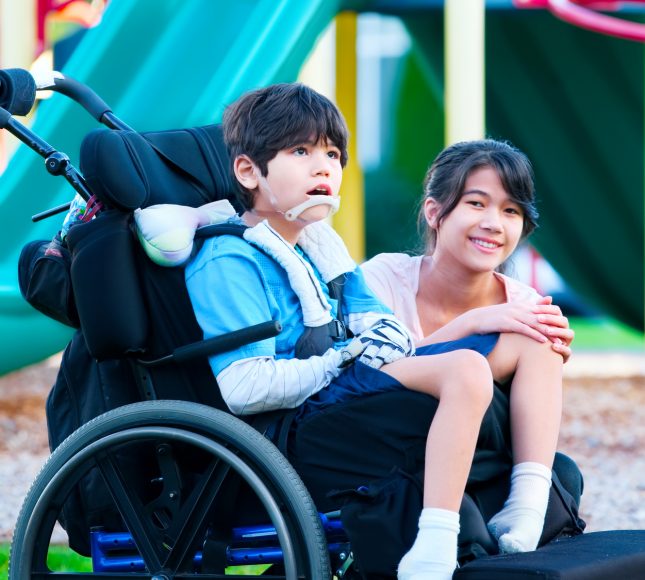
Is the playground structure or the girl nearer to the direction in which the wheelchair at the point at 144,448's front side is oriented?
the girl

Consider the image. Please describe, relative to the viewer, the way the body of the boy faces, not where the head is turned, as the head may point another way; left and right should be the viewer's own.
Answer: facing the viewer and to the right of the viewer

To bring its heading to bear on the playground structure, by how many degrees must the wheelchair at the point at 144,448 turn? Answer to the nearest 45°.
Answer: approximately 90° to its left

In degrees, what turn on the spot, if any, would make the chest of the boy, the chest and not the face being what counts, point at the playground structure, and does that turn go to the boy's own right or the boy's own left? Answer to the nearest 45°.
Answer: approximately 135° to the boy's own left

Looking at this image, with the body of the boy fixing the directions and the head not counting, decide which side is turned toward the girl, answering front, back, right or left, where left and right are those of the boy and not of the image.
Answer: left

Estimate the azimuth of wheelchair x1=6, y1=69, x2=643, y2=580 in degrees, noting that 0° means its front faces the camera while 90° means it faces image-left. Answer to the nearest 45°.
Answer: approximately 270°

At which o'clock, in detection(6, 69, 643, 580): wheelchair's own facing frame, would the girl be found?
The girl is roughly at 11 o'clock from the wheelchair.

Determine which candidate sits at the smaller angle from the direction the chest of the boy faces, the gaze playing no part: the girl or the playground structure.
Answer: the girl
